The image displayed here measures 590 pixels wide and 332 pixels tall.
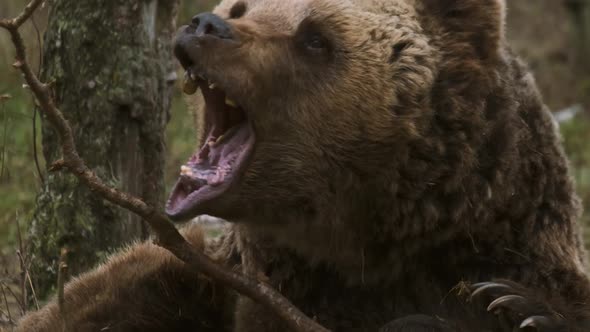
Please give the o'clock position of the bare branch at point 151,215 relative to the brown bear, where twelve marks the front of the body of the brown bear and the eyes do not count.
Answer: The bare branch is roughly at 1 o'clock from the brown bear.

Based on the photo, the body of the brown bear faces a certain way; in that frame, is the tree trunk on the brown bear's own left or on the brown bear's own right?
on the brown bear's own right

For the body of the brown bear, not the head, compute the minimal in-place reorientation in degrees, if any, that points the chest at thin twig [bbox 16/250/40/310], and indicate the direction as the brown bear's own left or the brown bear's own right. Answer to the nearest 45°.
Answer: approximately 45° to the brown bear's own right

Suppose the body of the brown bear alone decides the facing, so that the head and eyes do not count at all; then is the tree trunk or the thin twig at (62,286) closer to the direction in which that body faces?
the thin twig

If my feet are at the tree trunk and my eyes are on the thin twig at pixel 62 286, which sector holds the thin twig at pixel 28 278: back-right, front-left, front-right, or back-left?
front-right

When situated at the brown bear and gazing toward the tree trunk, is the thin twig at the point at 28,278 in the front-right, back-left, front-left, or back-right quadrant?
front-left

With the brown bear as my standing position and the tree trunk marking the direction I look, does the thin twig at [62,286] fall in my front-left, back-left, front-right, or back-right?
front-left

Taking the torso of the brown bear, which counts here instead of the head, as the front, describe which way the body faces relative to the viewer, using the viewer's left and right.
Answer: facing the viewer and to the left of the viewer
